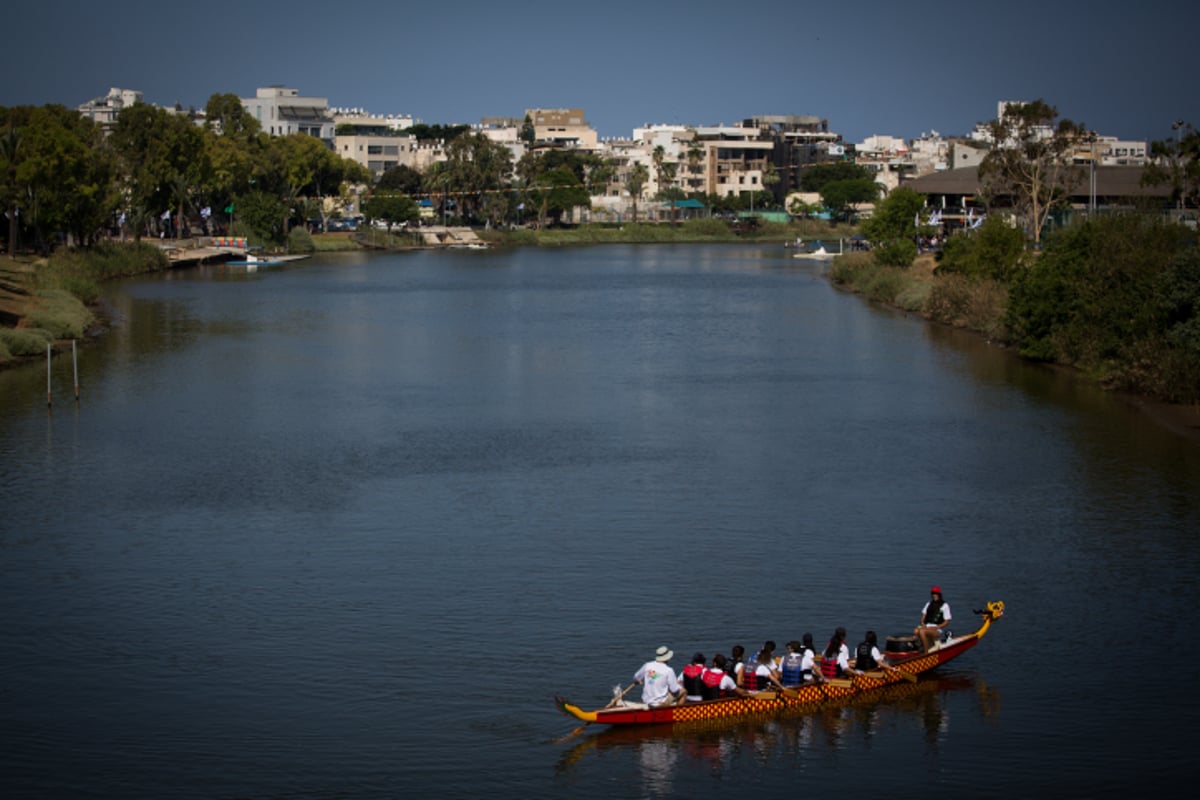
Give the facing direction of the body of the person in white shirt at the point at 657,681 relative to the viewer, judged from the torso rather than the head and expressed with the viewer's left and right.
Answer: facing away from the viewer and to the right of the viewer

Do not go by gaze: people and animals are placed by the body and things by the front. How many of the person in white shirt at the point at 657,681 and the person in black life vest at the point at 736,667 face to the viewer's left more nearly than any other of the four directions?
0

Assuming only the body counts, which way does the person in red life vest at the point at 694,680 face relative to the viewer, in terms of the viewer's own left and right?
facing away from the viewer and to the right of the viewer

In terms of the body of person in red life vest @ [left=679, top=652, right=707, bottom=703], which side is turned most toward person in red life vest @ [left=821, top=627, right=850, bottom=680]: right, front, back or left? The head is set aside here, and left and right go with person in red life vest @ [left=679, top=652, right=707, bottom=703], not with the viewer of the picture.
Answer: front

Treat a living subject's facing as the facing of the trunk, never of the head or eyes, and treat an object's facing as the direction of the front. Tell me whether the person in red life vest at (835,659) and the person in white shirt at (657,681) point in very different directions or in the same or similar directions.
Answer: same or similar directions

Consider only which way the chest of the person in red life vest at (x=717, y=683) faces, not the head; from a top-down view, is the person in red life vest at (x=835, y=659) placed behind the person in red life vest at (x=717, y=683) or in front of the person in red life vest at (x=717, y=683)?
in front

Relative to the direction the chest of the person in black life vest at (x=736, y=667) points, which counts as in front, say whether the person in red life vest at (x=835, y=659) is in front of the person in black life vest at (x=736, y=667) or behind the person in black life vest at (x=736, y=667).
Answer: in front

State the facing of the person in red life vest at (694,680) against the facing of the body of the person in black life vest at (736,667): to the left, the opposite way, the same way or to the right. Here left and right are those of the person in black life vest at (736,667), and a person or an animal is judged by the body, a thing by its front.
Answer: the same way

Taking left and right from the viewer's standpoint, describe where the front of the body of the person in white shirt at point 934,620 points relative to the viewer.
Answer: facing the viewer and to the left of the viewer

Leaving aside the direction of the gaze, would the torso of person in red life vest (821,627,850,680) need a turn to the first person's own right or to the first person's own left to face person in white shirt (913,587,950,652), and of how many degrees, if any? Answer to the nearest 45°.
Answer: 0° — they already face them

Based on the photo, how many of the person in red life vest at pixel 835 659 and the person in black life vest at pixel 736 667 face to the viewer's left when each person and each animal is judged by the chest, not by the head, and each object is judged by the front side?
0

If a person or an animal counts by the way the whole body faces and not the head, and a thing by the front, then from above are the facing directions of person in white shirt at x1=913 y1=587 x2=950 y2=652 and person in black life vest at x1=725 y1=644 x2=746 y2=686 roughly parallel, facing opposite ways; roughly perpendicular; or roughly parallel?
roughly parallel, facing opposite ways

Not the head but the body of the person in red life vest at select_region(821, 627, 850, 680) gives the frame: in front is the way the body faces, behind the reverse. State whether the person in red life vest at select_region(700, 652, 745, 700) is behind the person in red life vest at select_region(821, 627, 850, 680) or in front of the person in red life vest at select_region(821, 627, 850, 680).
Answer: behind

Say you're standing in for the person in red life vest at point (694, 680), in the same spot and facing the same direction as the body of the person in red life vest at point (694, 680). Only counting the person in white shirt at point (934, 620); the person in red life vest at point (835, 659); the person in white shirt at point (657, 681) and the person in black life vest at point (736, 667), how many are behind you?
1

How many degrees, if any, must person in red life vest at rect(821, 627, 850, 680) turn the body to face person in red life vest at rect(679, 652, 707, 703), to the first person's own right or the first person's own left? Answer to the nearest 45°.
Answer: approximately 180°

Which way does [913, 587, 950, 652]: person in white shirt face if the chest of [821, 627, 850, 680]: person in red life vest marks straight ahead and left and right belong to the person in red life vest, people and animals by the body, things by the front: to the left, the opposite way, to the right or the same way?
the opposite way

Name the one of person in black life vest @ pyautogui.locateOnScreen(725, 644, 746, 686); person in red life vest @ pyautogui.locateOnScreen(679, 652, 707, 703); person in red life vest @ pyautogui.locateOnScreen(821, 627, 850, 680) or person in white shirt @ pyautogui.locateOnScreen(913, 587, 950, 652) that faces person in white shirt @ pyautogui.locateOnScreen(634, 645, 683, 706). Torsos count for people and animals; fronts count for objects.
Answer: person in white shirt @ pyautogui.locateOnScreen(913, 587, 950, 652)

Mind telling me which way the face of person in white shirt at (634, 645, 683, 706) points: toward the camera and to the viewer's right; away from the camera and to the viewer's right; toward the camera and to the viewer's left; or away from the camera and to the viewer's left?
away from the camera and to the viewer's right

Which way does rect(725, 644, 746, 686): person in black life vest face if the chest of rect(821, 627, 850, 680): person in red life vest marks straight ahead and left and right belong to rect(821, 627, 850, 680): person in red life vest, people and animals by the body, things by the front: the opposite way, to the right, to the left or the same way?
the same way

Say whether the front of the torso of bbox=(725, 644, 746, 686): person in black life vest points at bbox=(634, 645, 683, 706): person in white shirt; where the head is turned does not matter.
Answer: no

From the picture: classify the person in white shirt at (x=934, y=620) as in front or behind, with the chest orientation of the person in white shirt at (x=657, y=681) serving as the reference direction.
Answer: in front

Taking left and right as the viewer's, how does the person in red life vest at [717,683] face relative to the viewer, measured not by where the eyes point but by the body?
facing away from the viewer and to the right of the viewer
